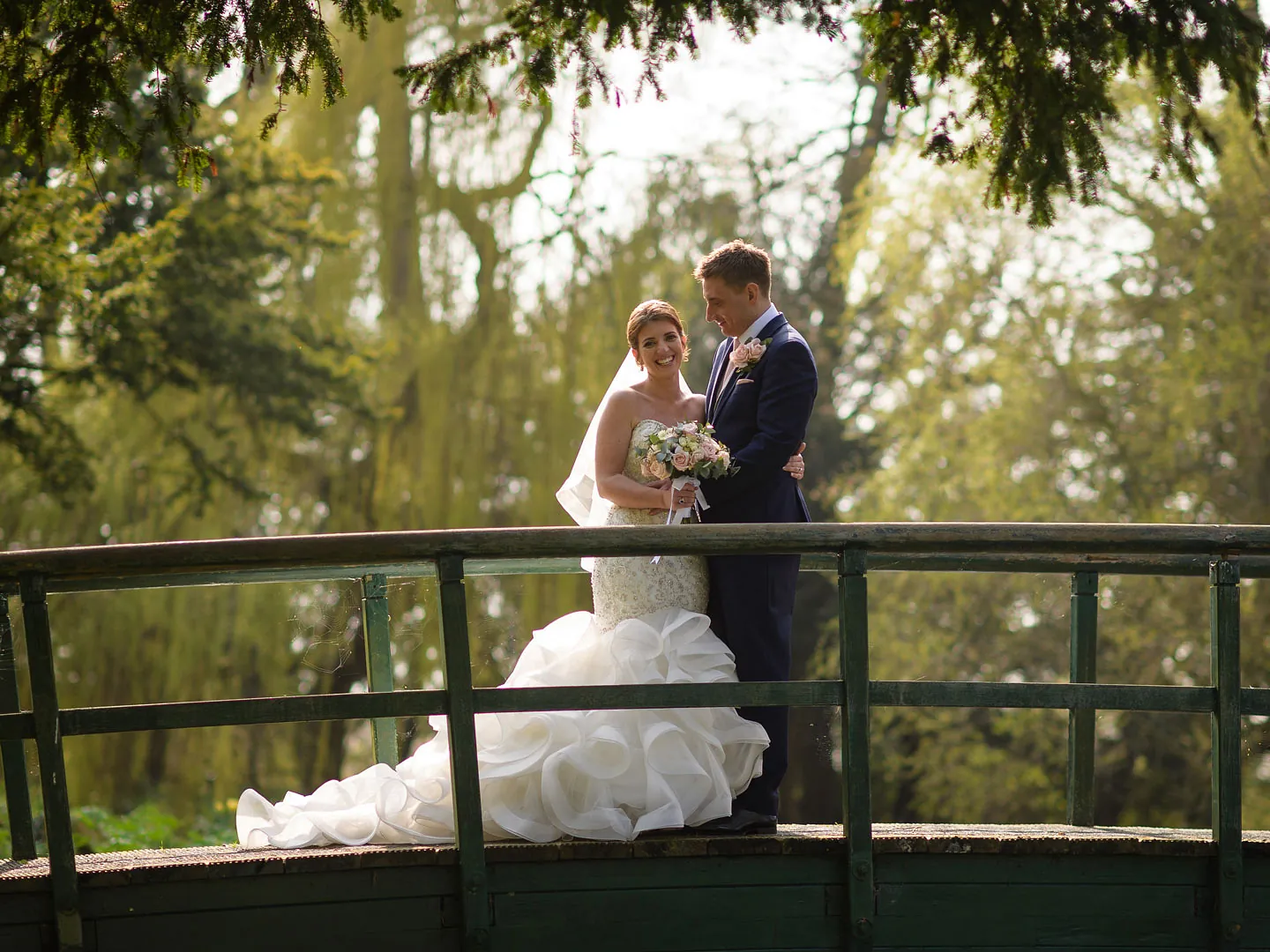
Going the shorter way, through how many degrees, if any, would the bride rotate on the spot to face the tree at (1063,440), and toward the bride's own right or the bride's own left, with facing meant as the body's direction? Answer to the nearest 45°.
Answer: approximately 90° to the bride's own left

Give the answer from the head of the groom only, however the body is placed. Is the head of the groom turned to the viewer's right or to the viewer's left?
to the viewer's left

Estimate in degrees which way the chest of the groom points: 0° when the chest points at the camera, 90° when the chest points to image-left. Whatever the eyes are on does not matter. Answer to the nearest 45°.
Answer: approximately 45°
